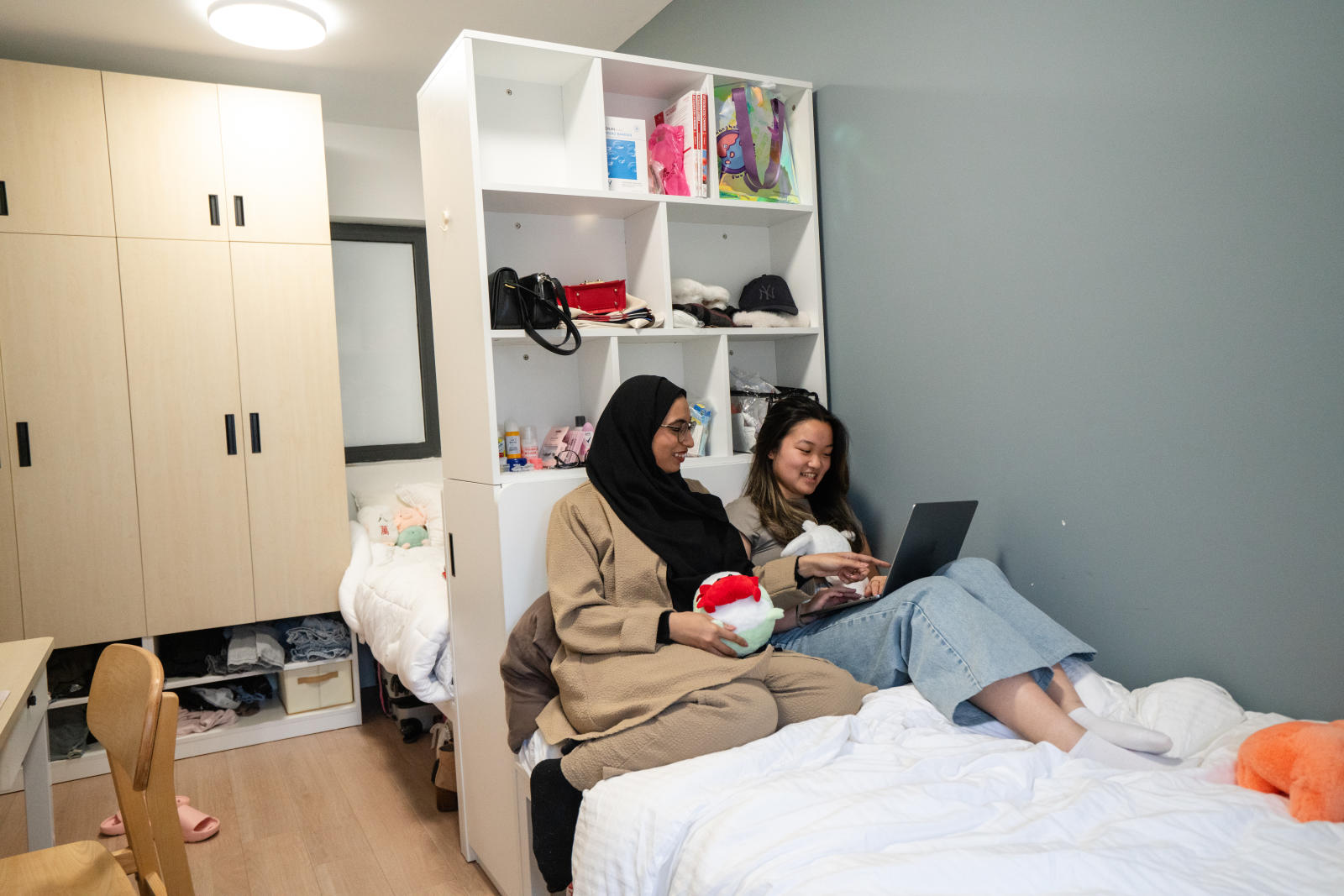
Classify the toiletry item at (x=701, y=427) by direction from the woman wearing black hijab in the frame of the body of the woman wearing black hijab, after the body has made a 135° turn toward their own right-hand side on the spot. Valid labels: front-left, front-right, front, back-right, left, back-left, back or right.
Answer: right

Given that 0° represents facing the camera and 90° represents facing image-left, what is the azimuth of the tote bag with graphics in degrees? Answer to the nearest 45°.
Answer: approximately 0°

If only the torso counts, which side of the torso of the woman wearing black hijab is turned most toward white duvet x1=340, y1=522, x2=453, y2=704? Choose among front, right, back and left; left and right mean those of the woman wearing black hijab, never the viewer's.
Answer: back

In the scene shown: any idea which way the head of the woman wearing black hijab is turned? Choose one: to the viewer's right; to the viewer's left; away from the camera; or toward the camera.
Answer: to the viewer's right

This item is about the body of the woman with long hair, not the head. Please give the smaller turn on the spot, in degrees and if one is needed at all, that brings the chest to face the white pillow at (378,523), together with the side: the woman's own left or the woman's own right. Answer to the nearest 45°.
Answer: approximately 180°

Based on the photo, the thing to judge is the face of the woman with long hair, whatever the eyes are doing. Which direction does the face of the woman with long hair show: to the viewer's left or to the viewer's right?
to the viewer's right
